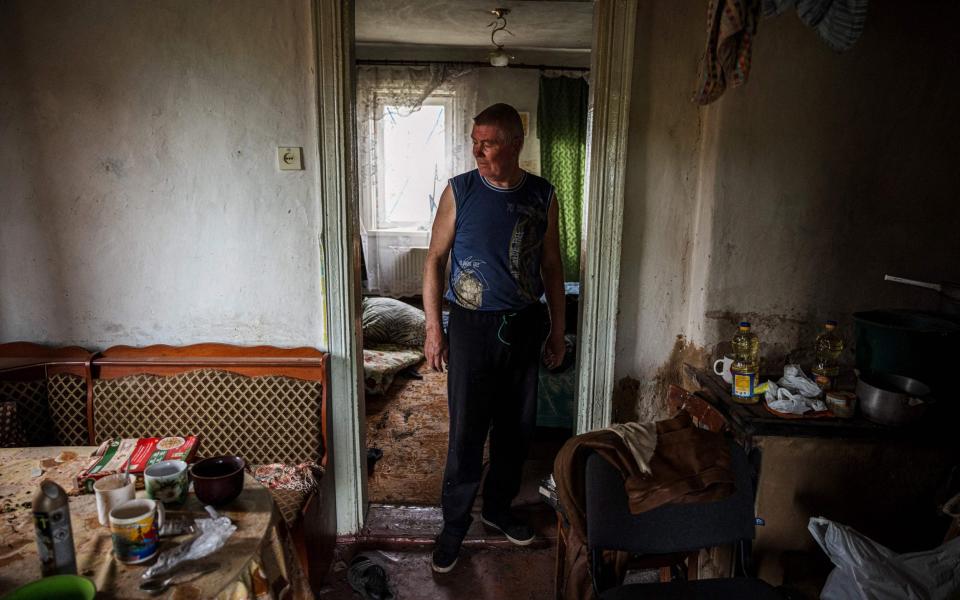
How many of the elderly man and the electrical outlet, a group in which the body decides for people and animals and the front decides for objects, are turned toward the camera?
2

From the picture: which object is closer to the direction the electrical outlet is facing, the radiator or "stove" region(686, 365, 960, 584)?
the stove

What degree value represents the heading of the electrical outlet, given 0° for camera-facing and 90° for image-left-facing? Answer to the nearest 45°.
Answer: approximately 0°

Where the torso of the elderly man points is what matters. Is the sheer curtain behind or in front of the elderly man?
behind

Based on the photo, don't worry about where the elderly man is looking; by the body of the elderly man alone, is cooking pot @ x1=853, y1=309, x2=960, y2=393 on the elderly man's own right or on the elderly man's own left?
on the elderly man's own left

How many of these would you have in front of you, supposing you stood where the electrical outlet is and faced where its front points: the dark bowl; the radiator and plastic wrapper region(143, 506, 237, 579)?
2

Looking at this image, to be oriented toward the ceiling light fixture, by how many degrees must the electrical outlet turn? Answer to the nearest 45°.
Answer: approximately 135° to its left

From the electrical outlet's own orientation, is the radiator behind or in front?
behind

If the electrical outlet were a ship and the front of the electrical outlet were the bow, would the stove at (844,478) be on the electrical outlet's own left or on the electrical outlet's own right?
on the electrical outlet's own left

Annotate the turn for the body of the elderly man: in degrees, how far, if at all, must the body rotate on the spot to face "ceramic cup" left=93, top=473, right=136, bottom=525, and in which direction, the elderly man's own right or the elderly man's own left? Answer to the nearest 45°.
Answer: approximately 45° to the elderly man's own right

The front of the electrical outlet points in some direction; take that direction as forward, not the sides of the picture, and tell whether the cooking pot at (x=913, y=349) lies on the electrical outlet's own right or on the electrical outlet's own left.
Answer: on the electrical outlet's own left

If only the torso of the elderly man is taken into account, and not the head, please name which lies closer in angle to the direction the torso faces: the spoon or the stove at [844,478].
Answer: the spoon
